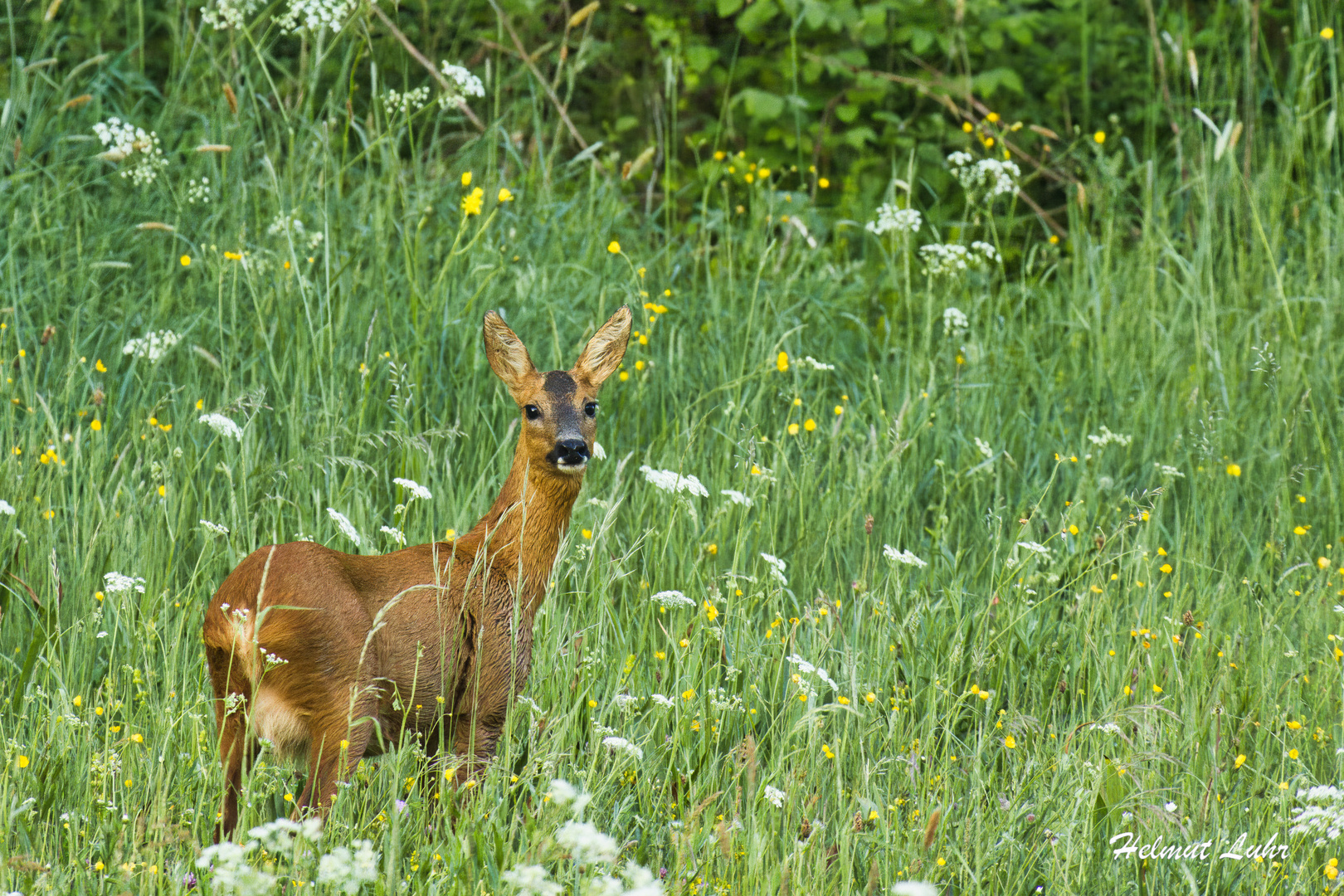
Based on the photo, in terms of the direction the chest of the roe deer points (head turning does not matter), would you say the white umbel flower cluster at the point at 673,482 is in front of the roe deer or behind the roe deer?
in front

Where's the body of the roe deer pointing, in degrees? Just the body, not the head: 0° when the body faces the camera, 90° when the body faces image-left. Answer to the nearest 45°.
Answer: approximately 225°

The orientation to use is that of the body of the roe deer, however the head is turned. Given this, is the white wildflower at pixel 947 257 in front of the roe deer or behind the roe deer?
in front

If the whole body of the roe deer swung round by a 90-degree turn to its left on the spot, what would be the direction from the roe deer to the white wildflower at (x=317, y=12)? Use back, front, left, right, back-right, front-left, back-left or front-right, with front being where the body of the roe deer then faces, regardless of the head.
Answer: front-right

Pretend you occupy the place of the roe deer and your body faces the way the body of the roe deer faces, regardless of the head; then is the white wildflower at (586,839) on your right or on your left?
on your right

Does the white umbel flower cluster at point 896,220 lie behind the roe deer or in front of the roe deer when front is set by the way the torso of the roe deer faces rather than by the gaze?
in front

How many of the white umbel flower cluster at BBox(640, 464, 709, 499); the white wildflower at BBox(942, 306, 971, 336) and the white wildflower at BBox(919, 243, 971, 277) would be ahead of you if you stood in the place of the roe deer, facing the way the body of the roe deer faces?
3

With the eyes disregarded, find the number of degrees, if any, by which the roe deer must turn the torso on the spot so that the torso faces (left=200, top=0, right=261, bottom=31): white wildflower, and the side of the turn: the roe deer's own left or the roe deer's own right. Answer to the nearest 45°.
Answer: approximately 45° to the roe deer's own left

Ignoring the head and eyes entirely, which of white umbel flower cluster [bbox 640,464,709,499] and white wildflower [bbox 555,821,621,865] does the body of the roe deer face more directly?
the white umbel flower cluster
